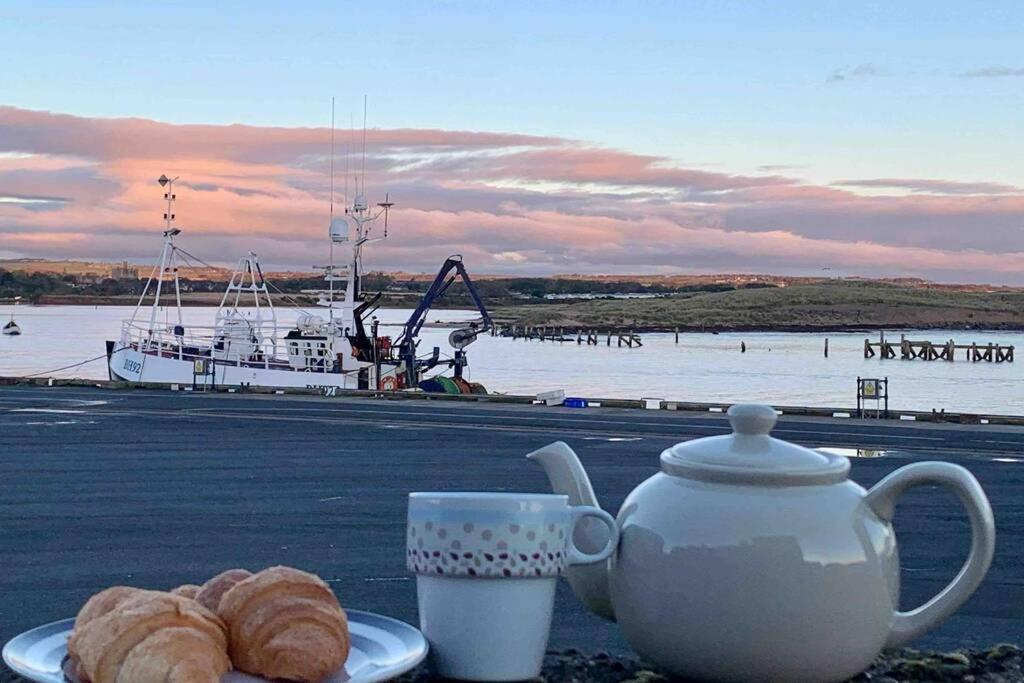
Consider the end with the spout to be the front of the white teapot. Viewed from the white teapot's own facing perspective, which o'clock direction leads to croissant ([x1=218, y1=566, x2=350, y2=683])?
The croissant is roughly at 11 o'clock from the white teapot.

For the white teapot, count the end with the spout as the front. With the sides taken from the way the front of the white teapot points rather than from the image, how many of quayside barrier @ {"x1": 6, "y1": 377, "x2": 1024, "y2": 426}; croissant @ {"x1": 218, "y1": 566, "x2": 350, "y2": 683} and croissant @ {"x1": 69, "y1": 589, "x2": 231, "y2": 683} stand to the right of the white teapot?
1

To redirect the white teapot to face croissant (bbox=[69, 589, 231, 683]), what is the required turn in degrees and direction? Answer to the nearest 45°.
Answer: approximately 45° to its left

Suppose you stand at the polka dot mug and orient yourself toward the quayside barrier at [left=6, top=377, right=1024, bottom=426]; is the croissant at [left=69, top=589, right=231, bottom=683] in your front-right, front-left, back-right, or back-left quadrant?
back-left

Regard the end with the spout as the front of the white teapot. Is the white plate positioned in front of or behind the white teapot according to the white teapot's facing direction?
in front

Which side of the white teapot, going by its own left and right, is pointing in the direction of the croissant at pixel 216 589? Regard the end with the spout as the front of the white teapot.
front

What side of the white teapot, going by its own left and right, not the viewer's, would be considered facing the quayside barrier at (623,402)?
right

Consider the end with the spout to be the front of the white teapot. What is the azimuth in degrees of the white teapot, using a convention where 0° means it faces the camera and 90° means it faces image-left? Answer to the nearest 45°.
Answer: approximately 90°

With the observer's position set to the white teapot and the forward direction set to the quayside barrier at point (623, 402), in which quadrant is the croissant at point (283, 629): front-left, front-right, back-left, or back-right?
back-left

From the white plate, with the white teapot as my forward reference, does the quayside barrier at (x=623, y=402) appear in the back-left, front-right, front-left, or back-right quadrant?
front-left

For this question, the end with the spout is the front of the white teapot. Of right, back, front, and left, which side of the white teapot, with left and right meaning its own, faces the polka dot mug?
front
